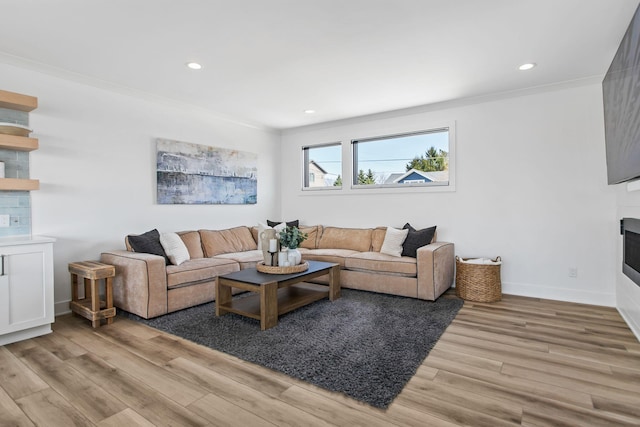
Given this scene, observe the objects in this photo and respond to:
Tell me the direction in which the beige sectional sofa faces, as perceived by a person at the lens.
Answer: facing the viewer

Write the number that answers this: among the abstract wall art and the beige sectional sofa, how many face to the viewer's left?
0

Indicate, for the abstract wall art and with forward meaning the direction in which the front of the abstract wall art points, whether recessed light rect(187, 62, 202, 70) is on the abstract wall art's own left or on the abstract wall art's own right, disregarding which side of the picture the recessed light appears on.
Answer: on the abstract wall art's own right

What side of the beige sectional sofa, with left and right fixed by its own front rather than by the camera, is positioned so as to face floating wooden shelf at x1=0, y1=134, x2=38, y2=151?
right

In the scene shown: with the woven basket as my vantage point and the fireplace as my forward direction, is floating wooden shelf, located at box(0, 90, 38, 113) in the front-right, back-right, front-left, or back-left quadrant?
back-right

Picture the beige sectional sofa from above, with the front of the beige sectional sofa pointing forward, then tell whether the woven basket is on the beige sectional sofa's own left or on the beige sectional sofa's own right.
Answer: on the beige sectional sofa's own left

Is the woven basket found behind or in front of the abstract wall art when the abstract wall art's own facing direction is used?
in front

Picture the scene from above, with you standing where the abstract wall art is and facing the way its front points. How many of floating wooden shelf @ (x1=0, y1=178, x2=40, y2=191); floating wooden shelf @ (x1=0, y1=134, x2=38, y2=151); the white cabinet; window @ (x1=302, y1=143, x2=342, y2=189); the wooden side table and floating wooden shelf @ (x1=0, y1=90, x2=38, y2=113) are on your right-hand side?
5

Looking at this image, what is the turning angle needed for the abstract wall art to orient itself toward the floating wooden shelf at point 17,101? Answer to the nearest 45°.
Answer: approximately 90° to its right

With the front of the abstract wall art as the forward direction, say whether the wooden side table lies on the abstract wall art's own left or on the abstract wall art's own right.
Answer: on the abstract wall art's own right

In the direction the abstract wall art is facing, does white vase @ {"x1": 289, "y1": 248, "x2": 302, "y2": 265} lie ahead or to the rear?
ahead

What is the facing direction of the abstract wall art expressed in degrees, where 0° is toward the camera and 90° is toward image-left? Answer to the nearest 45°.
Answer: approximately 315°

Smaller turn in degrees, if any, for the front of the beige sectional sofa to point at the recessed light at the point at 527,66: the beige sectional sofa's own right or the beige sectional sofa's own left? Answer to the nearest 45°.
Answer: approximately 90° to the beige sectional sofa's own left

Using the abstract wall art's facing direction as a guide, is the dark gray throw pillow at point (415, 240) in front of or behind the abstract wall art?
in front
